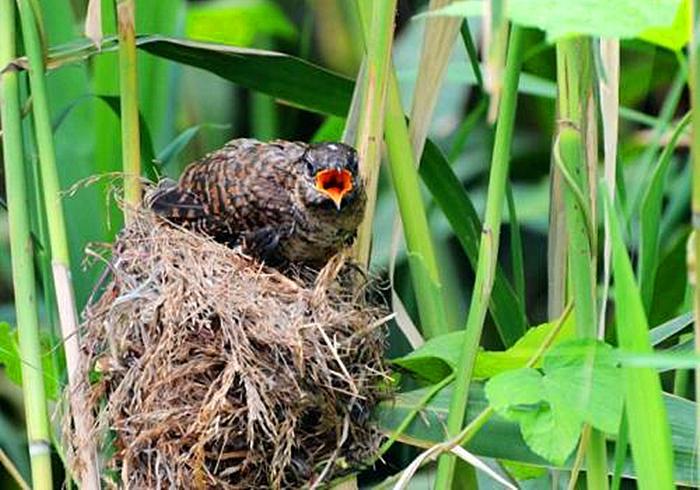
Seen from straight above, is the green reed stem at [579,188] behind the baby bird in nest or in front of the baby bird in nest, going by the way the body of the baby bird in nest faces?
in front

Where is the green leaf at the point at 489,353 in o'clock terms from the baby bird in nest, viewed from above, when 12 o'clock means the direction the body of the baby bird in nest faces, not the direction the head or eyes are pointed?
The green leaf is roughly at 1 o'clock from the baby bird in nest.

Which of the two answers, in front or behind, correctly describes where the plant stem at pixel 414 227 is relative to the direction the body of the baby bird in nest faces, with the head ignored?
in front

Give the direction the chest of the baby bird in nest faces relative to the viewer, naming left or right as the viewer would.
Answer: facing the viewer and to the right of the viewer

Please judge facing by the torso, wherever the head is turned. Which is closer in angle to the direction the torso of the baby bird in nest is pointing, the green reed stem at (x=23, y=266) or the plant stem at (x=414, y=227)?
the plant stem

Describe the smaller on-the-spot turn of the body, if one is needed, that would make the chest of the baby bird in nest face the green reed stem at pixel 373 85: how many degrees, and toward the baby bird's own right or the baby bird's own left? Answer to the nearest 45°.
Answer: approximately 45° to the baby bird's own left

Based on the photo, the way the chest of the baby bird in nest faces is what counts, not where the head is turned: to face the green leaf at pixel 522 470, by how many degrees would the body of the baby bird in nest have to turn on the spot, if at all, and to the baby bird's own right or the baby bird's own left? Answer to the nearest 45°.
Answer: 0° — it already faces it

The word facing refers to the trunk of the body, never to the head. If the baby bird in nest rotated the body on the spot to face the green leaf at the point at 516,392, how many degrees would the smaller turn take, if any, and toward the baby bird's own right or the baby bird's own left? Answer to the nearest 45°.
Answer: approximately 45° to the baby bird's own right
